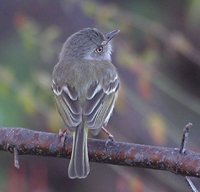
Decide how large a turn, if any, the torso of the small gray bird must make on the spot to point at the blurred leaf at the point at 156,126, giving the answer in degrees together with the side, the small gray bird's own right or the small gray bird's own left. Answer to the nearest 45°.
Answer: approximately 45° to the small gray bird's own right

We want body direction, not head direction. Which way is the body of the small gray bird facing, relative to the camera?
away from the camera
